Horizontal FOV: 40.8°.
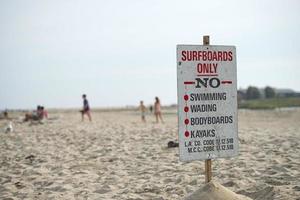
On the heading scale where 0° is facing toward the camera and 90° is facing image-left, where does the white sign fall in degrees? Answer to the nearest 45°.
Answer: approximately 0°
